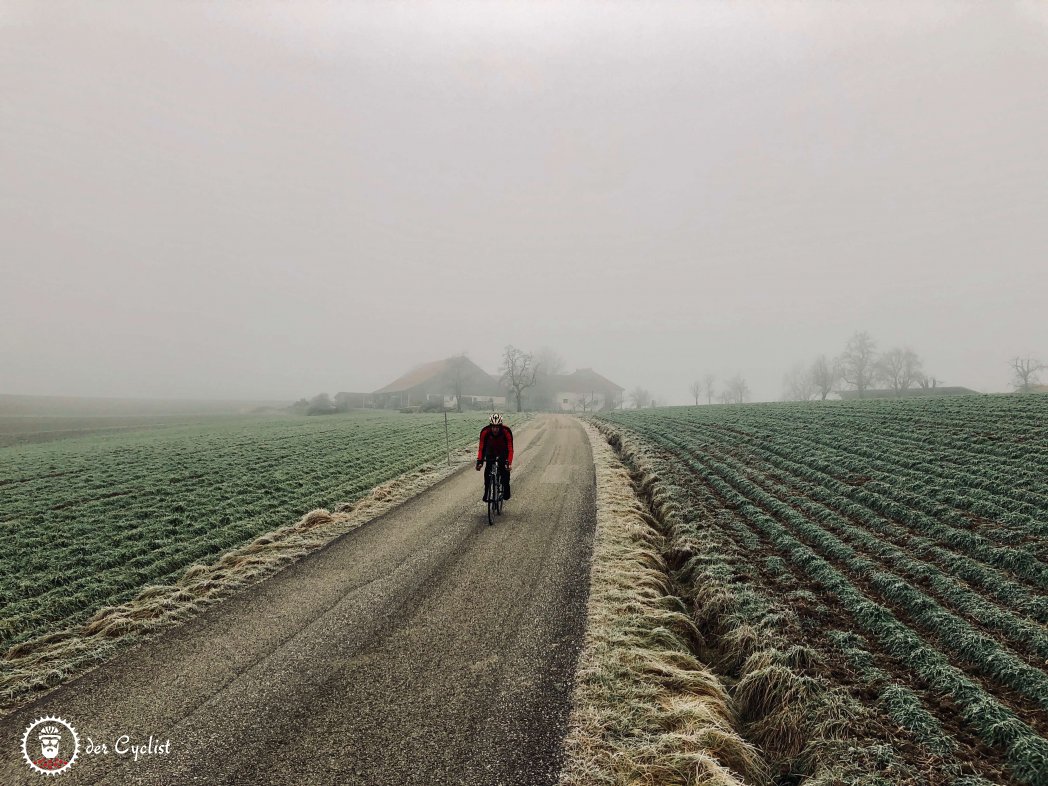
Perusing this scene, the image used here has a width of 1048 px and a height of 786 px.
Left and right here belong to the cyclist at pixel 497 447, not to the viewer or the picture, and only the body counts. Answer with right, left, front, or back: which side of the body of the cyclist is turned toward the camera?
front

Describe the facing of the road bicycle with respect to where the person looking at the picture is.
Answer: facing the viewer
